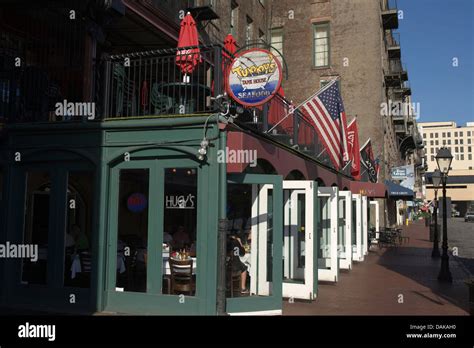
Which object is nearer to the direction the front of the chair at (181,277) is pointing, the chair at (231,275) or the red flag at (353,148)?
the red flag

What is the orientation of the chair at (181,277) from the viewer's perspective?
away from the camera

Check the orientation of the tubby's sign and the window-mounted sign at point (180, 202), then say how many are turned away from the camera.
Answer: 0

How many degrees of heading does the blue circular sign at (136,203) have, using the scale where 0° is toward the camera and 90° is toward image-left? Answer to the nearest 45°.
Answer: approximately 0°

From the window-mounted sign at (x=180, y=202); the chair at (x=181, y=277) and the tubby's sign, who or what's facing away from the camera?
the chair

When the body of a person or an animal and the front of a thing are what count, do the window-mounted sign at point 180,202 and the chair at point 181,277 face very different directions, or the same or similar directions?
very different directions

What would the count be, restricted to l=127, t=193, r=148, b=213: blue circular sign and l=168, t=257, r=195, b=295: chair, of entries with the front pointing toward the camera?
1

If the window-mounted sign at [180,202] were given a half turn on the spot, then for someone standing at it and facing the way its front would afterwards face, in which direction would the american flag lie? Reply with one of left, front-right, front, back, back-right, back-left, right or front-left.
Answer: front-right

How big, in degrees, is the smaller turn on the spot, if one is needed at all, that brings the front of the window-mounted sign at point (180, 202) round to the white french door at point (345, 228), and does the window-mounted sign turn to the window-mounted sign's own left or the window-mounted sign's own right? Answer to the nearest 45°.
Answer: approximately 135° to the window-mounted sign's own left

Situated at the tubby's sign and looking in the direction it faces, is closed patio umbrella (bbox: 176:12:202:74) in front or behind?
behind
